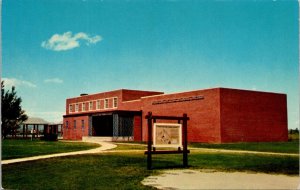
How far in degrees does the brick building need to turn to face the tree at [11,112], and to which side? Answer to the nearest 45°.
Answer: approximately 45° to its right

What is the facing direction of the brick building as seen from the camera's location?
facing the viewer and to the left of the viewer
